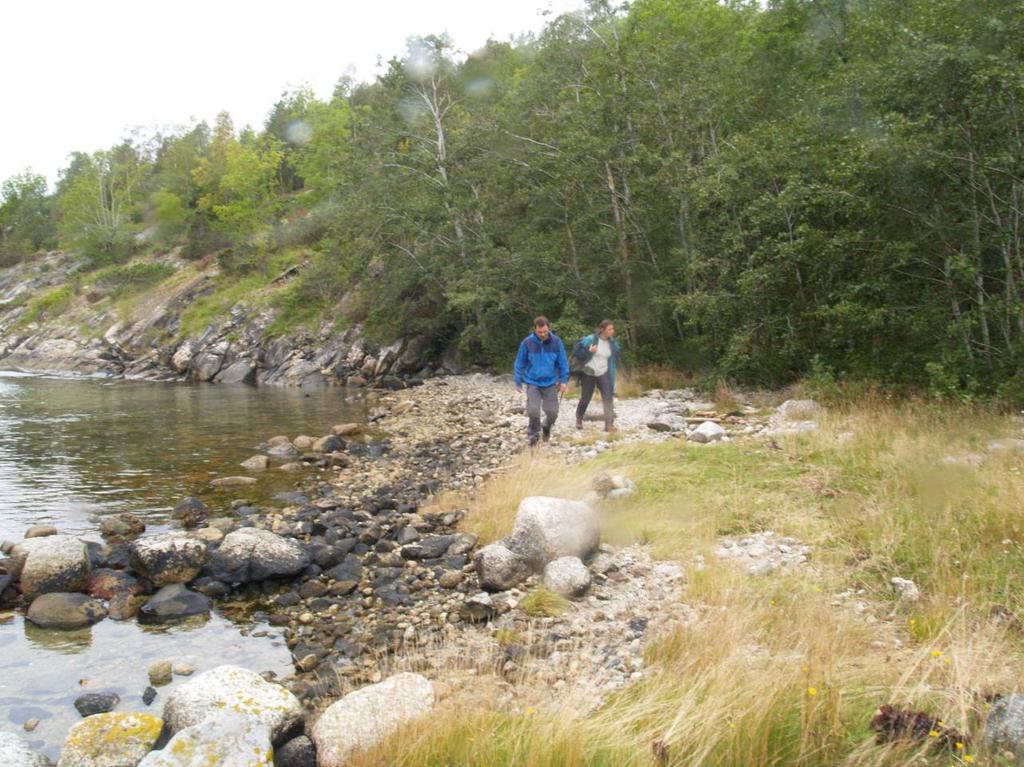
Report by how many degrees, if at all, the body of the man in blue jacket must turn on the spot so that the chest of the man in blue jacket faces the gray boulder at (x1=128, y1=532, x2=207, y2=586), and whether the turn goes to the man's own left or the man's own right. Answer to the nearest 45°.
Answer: approximately 45° to the man's own right

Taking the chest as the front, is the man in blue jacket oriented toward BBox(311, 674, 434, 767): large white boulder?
yes

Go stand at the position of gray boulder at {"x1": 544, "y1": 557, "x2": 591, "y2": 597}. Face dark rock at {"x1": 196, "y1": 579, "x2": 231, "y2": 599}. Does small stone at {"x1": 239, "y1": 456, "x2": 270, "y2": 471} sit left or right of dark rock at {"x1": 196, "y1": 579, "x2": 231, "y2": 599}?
right

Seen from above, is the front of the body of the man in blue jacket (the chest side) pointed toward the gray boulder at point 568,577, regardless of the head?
yes

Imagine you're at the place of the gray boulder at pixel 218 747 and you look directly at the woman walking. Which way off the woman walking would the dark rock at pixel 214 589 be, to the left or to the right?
left

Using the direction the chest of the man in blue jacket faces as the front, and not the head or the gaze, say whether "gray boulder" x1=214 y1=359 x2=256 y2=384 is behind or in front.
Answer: behind

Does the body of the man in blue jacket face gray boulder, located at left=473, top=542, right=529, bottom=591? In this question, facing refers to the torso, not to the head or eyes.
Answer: yes

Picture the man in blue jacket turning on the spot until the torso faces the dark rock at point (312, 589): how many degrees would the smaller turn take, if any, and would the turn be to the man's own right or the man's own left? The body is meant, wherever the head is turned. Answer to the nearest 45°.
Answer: approximately 45° to the man's own right

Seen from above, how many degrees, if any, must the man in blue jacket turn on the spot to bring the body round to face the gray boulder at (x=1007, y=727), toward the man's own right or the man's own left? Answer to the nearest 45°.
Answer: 0° — they already face it

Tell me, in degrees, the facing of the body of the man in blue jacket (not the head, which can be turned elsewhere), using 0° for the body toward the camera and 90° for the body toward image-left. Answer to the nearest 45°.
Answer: approximately 0°
